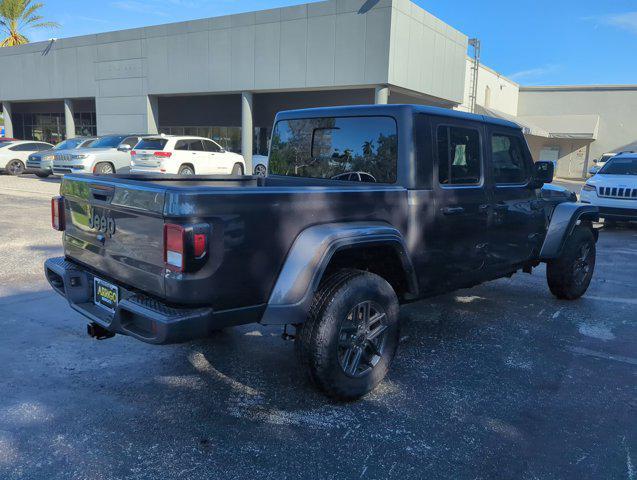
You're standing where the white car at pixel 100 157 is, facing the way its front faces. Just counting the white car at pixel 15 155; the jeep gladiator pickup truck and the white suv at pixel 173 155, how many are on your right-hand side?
1

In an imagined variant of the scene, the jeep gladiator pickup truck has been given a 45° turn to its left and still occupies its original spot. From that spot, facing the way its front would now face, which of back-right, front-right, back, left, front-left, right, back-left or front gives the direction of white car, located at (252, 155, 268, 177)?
front

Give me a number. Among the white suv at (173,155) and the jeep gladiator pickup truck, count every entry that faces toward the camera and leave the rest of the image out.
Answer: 0

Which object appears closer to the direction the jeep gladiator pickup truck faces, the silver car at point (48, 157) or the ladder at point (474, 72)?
the ladder

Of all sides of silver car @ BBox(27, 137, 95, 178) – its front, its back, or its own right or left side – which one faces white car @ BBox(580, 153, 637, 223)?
left

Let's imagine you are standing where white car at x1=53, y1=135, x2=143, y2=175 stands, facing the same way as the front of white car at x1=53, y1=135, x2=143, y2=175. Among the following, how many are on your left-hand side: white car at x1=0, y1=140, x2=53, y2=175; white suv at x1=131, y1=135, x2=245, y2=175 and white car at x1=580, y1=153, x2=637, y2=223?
2

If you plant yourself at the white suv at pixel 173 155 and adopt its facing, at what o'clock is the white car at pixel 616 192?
The white car is roughly at 3 o'clock from the white suv.

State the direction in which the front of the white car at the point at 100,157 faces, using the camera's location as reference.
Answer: facing the viewer and to the left of the viewer

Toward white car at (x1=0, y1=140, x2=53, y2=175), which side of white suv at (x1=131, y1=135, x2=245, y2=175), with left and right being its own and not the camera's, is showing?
left

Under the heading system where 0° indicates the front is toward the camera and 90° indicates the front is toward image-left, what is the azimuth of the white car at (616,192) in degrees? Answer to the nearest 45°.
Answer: approximately 45°

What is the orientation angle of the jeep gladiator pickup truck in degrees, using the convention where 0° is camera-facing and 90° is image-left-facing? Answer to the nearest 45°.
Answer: approximately 225°

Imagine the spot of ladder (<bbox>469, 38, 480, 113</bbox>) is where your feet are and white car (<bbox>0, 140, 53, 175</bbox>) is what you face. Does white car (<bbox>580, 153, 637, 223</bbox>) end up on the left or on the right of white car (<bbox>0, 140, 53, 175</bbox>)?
left

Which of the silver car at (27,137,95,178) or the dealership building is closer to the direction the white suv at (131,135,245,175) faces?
the dealership building
